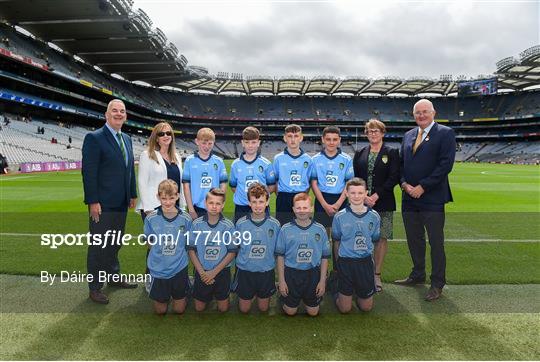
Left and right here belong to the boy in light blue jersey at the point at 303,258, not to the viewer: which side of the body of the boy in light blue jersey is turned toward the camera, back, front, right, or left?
front

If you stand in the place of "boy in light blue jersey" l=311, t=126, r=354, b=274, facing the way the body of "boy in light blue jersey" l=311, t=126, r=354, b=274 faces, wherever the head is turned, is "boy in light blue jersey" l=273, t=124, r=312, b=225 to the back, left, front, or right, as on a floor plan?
right

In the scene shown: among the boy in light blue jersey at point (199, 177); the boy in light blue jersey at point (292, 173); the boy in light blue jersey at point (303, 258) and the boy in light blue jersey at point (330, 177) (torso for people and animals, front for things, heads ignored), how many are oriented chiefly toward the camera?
4

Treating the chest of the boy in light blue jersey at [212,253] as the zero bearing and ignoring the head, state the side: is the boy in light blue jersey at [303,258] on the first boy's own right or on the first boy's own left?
on the first boy's own left

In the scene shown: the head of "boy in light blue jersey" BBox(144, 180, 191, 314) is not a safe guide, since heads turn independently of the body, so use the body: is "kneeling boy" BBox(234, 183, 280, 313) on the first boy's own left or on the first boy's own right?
on the first boy's own left

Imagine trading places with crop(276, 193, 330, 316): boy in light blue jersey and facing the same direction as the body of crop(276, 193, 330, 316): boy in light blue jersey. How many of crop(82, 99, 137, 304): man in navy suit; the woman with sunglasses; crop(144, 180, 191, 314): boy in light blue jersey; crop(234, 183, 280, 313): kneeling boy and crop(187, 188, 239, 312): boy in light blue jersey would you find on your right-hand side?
5

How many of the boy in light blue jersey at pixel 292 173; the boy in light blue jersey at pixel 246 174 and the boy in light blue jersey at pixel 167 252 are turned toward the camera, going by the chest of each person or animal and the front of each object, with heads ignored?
3

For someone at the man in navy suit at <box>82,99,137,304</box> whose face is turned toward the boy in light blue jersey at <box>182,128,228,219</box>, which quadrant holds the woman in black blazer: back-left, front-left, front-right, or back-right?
front-right

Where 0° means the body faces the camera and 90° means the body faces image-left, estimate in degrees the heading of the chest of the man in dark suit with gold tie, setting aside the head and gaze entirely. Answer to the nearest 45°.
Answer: approximately 45°

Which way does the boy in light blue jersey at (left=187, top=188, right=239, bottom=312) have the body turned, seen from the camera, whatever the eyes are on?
toward the camera

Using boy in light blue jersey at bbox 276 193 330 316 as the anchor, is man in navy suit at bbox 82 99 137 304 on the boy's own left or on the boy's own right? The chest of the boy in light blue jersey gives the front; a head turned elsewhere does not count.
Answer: on the boy's own right

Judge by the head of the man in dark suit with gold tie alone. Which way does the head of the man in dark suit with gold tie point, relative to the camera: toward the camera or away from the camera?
toward the camera

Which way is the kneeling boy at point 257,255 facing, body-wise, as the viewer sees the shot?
toward the camera

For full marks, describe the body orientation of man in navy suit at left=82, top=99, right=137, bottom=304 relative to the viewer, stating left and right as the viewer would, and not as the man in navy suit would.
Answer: facing the viewer and to the right of the viewer

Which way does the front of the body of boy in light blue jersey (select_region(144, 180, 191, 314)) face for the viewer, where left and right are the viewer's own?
facing the viewer

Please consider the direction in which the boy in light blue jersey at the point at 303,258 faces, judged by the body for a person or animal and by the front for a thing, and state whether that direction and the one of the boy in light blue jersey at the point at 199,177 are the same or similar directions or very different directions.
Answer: same or similar directions
